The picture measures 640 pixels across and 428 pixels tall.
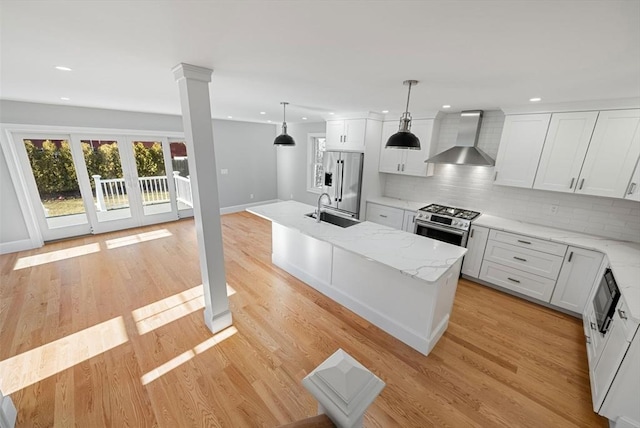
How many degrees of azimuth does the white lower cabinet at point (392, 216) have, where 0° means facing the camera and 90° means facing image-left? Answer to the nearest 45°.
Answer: approximately 45°

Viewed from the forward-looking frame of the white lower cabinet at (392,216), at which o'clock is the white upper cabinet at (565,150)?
The white upper cabinet is roughly at 8 o'clock from the white lower cabinet.

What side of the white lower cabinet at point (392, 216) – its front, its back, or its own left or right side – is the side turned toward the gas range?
left

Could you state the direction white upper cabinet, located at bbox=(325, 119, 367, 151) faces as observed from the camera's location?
facing the viewer and to the left of the viewer

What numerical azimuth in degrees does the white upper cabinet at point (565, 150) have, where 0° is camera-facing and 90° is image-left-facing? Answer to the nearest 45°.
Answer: approximately 0°

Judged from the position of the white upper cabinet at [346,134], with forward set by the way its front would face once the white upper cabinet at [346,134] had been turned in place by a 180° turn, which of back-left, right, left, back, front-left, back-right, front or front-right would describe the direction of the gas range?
right

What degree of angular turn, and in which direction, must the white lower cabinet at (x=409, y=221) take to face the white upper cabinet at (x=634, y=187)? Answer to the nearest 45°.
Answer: approximately 135° to its left

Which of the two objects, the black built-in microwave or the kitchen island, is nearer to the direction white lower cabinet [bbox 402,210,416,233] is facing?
the kitchen island

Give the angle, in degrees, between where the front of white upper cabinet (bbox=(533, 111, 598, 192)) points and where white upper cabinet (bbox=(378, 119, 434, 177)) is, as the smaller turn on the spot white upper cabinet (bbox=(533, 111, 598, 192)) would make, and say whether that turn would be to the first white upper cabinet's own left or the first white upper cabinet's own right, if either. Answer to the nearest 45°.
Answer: approximately 90° to the first white upper cabinet's own right

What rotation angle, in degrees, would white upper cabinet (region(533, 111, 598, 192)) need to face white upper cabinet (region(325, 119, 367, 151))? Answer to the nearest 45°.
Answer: approximately 90° to its right
